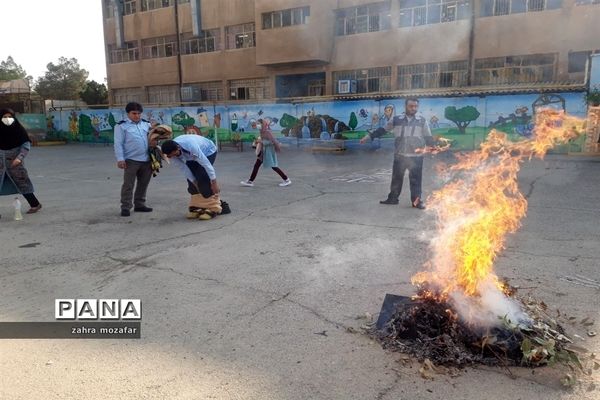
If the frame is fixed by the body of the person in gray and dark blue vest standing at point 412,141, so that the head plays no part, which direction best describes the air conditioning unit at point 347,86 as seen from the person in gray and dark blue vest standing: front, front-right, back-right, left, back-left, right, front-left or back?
back

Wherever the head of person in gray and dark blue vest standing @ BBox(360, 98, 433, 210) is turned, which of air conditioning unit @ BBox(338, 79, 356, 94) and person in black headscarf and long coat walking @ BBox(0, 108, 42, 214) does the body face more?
the person in black headscarf and long coat walking

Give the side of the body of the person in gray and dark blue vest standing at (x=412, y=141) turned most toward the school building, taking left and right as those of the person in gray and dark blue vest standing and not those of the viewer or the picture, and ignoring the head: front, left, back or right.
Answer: back

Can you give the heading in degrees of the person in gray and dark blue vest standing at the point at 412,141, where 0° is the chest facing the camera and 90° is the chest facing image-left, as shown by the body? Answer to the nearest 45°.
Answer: approximately 0°

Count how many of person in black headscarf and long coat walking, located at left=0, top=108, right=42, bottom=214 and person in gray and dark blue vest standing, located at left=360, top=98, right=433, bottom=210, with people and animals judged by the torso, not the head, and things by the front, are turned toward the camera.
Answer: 2

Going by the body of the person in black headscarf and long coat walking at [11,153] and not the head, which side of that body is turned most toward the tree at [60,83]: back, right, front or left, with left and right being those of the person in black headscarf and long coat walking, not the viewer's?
back

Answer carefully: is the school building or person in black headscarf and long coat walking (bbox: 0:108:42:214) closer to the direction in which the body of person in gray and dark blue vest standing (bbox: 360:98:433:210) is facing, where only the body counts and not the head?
the person in black headscarf and long coat walking
